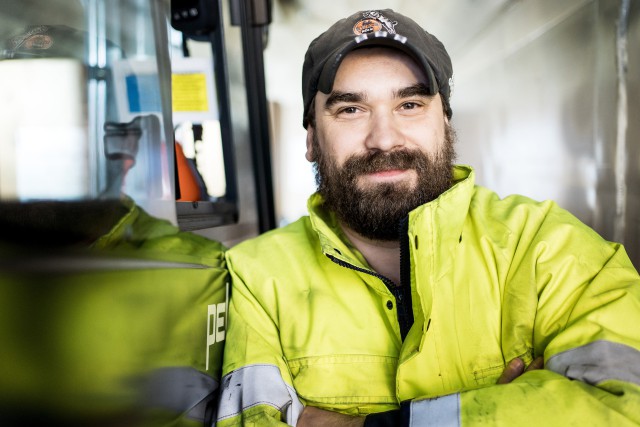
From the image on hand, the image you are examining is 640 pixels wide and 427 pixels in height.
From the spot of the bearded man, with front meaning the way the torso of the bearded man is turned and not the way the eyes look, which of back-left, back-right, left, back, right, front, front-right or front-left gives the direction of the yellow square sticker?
back-right

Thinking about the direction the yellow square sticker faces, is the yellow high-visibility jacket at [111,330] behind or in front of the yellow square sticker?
in front

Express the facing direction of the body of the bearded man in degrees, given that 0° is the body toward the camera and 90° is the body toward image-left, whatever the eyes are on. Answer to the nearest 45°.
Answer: approximately 0°

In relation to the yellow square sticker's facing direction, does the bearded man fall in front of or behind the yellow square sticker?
in front

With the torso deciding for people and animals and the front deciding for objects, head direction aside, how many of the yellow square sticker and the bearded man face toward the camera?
2

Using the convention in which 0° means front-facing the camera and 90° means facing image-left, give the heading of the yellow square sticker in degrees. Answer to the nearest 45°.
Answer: approximately 0°
